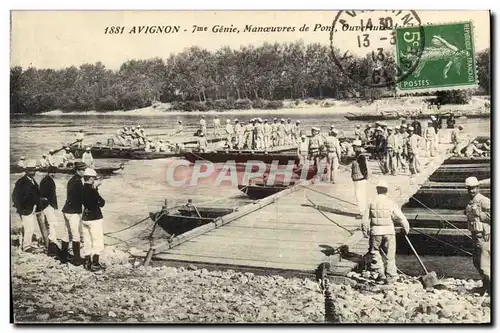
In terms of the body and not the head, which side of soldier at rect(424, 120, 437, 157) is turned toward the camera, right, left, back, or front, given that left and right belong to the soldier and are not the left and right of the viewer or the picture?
front
